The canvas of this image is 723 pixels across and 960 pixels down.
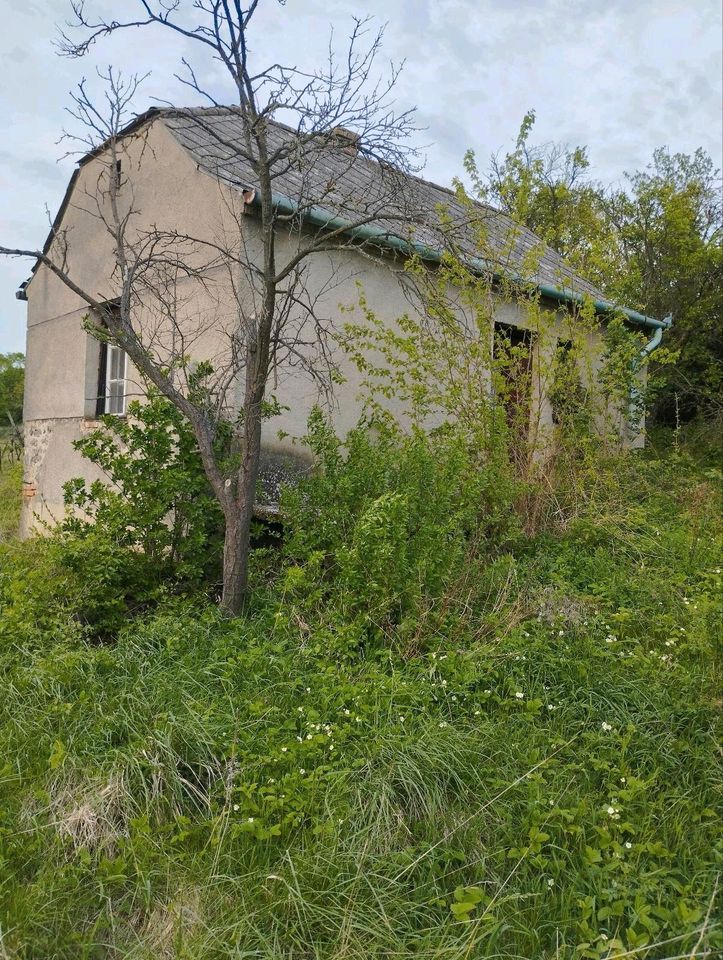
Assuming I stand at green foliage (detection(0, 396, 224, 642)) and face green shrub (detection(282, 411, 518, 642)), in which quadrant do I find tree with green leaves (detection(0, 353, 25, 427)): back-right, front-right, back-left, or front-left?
back-left

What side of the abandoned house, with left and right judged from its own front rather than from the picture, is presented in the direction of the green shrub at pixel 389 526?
front

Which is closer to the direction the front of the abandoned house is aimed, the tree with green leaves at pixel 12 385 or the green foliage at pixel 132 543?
the green foliage

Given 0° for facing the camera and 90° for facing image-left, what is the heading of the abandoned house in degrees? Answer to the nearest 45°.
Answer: approximately 315°

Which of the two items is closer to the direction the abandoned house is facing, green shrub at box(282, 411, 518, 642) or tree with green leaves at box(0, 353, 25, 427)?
the green shrub

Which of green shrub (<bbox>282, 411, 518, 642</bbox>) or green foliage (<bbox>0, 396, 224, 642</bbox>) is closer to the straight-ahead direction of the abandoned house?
the green shrub

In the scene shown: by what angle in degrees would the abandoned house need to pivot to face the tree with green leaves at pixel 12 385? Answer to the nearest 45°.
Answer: approximately 180°

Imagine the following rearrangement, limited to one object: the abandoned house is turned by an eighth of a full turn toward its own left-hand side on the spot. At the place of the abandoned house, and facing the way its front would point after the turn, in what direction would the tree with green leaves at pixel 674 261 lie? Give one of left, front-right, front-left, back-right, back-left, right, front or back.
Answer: front-left
